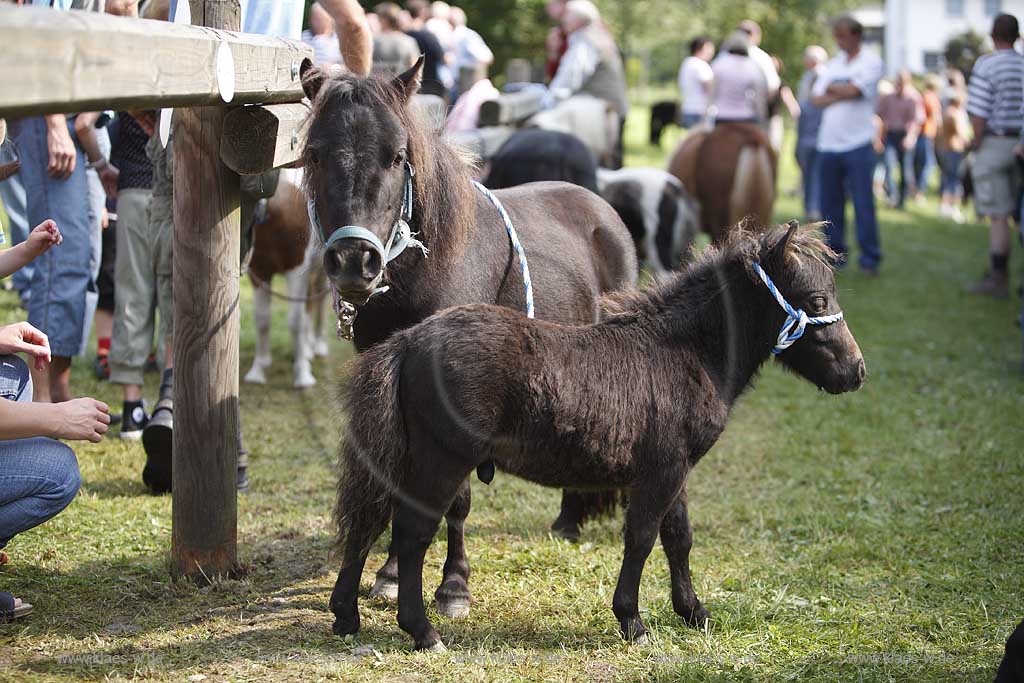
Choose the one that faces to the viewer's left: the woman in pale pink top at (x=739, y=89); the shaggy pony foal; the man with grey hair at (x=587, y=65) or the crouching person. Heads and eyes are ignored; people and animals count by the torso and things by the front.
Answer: the man with grey hair

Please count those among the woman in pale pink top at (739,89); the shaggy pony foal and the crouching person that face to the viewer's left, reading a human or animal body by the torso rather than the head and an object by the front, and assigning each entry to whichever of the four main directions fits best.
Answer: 0

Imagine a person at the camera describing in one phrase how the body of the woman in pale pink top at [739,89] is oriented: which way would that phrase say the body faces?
away from the camera

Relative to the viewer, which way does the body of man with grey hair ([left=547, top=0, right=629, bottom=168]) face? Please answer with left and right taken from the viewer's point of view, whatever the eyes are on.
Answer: facing to the left of the viewer

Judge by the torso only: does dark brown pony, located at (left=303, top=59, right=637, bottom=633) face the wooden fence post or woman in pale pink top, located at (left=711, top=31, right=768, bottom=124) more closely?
the wooden fence post

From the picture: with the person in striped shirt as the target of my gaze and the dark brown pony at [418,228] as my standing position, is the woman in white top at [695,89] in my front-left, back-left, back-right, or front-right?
front-left

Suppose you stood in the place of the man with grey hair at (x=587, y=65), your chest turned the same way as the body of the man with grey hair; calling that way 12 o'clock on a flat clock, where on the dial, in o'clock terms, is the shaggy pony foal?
The shaggy pony foal is roughly at 9 o'clock from the man with grey hair.

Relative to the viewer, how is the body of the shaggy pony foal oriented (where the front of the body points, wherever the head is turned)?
to the viewer's right

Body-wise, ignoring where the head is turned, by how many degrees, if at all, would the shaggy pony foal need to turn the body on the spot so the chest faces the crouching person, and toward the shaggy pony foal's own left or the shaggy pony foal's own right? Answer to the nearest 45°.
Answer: approximately 180°

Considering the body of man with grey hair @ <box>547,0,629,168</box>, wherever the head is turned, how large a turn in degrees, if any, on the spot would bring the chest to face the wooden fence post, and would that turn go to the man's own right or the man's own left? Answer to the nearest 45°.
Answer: approximately 90° to the man's own left

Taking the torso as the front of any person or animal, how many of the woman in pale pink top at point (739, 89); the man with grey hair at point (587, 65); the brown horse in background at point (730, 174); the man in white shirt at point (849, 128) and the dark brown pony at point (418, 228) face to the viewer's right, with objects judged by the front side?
0

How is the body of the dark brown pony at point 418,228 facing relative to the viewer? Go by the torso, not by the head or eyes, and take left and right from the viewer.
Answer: facing the viewer and to the left of the viewer

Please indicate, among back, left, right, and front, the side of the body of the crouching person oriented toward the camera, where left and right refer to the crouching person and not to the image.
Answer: right
